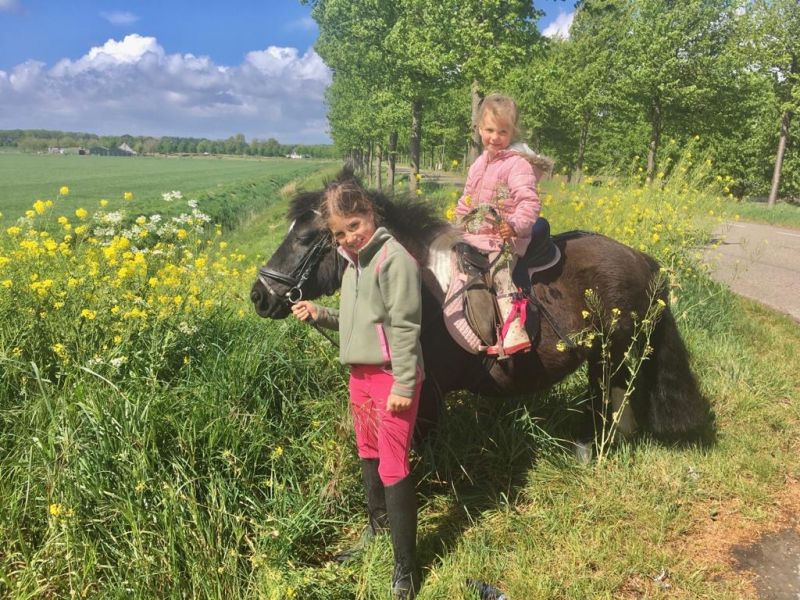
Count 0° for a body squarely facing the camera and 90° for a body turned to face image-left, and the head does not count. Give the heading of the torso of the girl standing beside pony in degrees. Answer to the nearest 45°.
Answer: approximately 45°

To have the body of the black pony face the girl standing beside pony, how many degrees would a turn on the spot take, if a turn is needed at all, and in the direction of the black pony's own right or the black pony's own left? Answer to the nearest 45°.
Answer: approximately 45° to the black pony's own left

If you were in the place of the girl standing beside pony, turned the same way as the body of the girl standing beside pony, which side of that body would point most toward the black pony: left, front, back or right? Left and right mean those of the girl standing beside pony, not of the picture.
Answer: back

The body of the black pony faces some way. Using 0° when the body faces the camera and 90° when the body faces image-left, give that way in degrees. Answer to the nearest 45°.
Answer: approximately 90°
